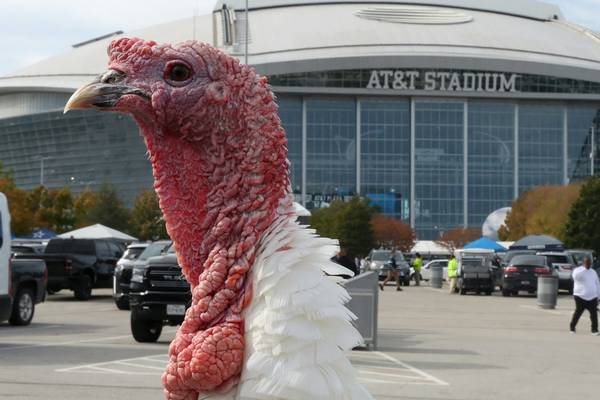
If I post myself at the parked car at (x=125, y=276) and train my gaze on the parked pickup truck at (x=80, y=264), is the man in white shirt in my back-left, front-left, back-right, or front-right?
back-right

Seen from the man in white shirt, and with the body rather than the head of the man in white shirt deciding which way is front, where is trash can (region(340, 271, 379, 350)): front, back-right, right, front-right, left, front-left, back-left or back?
front-right

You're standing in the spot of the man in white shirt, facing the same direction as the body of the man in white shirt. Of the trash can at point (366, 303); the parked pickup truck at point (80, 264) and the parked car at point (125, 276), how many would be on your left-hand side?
0

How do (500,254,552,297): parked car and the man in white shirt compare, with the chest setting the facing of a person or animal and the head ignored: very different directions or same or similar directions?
very different directions

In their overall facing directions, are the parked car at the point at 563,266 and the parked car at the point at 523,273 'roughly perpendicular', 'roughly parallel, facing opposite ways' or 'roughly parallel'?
roughly parallel
